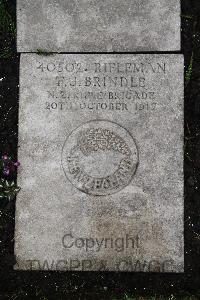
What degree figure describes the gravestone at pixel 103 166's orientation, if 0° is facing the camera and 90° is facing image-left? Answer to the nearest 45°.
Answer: approximately 0°

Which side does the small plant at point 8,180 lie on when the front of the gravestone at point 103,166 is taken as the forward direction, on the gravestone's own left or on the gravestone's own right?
on the gravestone's own right

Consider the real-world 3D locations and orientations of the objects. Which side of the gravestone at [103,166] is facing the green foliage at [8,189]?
right
